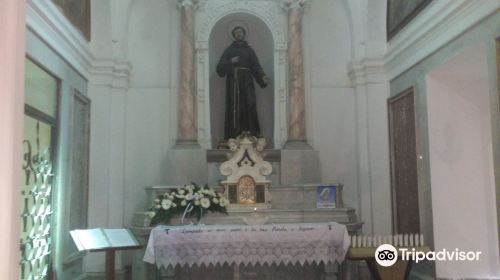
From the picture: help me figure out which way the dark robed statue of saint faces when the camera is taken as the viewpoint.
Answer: facing the viewer

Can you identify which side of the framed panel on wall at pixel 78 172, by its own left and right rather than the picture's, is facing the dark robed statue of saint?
front

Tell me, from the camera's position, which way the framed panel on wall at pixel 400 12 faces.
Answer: facing the viewer and to the left of the viewer

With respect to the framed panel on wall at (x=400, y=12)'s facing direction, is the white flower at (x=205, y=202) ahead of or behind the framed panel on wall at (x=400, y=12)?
ahead

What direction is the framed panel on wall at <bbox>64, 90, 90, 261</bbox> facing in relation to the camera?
to the viewer's right

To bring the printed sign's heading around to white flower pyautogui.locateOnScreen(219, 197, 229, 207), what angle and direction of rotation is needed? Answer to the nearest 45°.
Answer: approximately 90° to its right

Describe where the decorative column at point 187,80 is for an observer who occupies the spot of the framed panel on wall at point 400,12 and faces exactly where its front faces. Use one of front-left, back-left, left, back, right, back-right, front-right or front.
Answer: front-right

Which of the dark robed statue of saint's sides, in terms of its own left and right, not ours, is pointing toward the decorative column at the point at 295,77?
left

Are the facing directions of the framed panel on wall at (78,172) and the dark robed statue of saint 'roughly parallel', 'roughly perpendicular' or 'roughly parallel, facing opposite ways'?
roughly perpendicular

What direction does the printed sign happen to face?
toward the camera

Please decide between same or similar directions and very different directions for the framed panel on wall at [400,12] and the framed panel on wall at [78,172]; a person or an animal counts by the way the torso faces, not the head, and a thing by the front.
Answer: very different directions

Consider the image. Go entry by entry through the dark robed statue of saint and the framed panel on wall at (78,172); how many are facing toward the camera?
1

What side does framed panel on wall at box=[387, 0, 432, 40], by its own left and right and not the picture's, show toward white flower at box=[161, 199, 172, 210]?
front

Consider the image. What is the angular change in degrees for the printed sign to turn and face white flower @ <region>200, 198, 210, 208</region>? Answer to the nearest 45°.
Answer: approximately 90° to its right

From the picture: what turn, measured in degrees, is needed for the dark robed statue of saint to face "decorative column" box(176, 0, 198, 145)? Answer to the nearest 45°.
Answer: approximately 90° to its right

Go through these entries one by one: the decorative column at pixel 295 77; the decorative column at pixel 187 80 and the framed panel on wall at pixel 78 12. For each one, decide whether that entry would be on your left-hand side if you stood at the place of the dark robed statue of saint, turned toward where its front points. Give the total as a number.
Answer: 1
